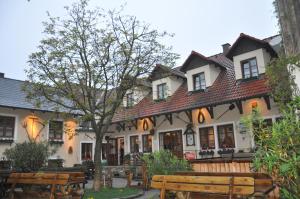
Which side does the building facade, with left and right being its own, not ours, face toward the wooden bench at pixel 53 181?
front

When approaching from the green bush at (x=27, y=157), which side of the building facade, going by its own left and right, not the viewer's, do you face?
front

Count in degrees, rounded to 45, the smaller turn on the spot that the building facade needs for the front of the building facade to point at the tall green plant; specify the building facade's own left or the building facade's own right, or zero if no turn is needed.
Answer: approximately 45° to the building facade's own left

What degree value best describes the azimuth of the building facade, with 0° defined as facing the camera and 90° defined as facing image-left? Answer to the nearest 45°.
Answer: approximately 45°

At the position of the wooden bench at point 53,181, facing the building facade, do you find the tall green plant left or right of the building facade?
right

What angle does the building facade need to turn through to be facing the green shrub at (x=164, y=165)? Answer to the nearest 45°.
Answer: approximately 45° to its left
